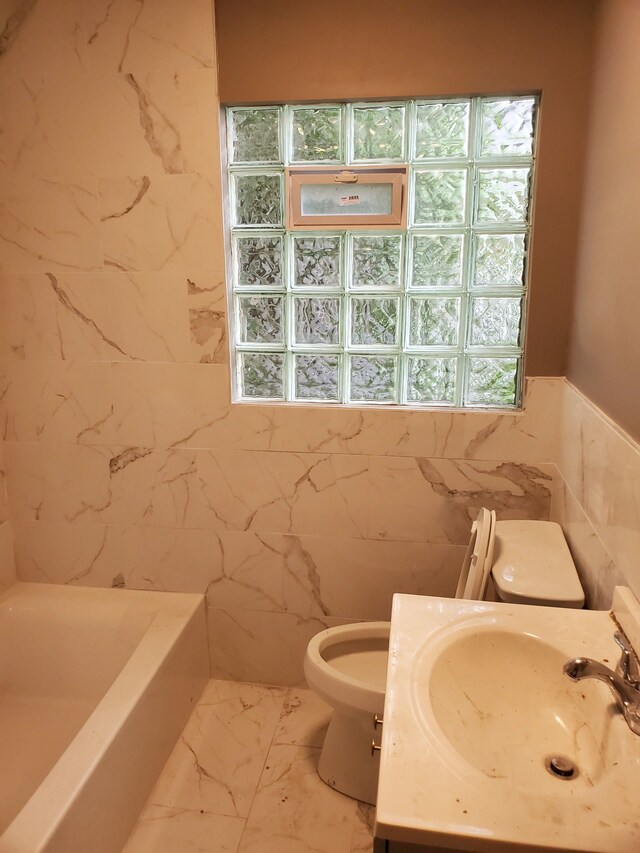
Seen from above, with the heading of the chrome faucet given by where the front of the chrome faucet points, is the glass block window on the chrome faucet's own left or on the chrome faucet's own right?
on the chrome faucet's own right

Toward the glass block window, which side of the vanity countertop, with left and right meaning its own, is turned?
right

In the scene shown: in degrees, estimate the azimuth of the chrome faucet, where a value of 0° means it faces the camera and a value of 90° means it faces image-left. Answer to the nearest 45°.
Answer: approximately 90°

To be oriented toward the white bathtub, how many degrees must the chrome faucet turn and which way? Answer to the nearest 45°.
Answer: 0° — it already faces it

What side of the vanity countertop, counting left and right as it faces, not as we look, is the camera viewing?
left

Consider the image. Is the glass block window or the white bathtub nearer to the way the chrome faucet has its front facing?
the white bathtub

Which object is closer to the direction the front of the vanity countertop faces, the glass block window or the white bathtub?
the white bathtub
